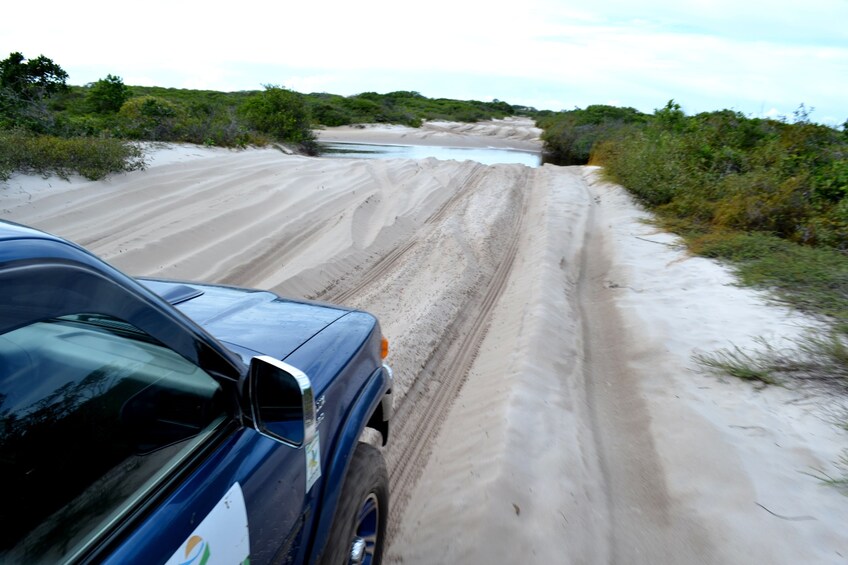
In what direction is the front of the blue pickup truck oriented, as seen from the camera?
facing away from the viewer and to the right of the viewer

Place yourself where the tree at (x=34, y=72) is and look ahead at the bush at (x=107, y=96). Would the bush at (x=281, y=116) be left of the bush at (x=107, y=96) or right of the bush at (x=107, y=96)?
right

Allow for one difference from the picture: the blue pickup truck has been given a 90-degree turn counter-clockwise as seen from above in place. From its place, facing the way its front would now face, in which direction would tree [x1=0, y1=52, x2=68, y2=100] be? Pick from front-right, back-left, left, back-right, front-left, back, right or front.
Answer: front-right

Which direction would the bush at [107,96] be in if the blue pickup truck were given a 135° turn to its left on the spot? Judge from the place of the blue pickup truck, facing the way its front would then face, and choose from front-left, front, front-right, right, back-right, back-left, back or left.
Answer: right

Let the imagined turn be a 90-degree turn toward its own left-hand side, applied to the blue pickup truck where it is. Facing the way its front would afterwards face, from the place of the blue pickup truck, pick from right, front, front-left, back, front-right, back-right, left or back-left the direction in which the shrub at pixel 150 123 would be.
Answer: front-right

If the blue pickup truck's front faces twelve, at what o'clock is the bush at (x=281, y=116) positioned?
The bush is roughly at 11 o'clock from the blue pickup truck.

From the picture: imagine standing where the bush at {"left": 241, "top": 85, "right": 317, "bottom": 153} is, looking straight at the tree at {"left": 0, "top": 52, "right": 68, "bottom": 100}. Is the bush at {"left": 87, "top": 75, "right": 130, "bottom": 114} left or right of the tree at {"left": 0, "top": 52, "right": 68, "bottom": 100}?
right
